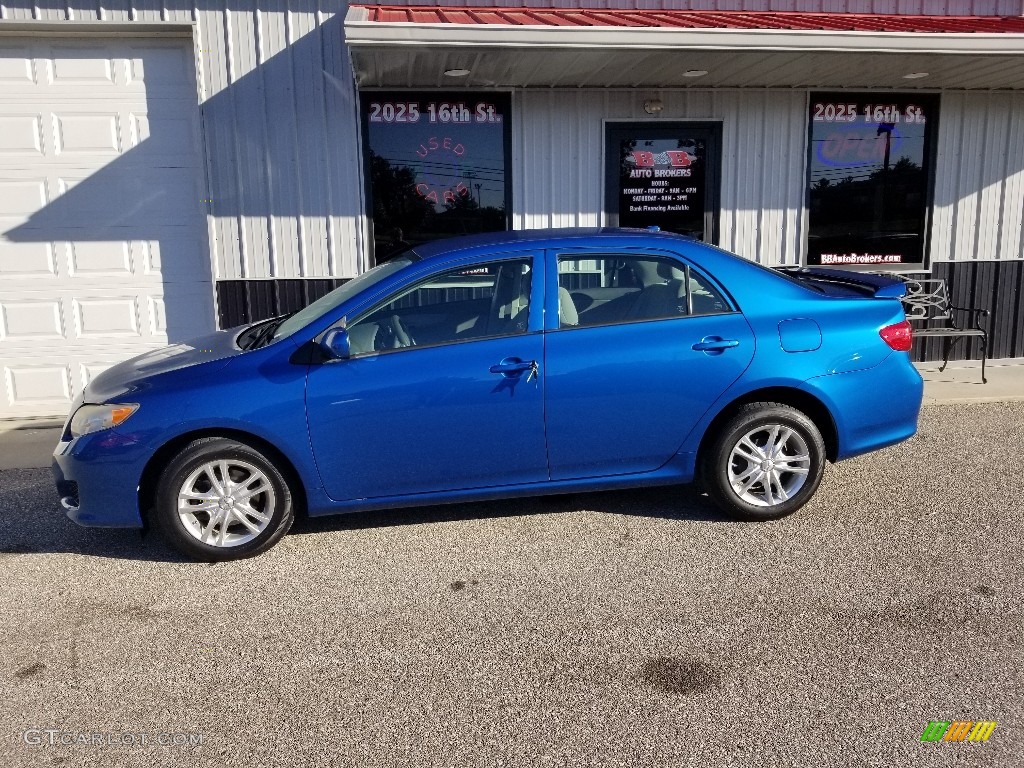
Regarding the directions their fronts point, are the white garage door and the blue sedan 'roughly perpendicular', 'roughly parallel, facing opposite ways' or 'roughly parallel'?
roughly perpendicular

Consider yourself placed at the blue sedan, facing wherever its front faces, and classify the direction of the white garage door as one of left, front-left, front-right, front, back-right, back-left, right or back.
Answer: front-right

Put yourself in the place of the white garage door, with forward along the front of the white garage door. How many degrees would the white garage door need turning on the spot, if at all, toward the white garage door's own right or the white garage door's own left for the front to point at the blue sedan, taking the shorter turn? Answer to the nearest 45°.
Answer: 0° — it already faces it

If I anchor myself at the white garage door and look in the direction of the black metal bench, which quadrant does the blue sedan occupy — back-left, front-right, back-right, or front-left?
front-right

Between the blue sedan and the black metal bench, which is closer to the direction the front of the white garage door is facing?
the blue sedan

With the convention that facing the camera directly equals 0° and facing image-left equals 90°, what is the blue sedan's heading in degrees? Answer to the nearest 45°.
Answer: approximately 90°

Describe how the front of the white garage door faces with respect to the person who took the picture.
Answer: facing the viewer

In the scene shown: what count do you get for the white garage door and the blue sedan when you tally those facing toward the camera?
1

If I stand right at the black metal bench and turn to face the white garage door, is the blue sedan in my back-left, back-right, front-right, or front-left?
front-left

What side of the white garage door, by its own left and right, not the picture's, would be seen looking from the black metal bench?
left

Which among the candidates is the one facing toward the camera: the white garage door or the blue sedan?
the white garage door

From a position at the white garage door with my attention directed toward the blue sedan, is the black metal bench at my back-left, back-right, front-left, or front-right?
front-left

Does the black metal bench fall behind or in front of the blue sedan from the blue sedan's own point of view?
behind
